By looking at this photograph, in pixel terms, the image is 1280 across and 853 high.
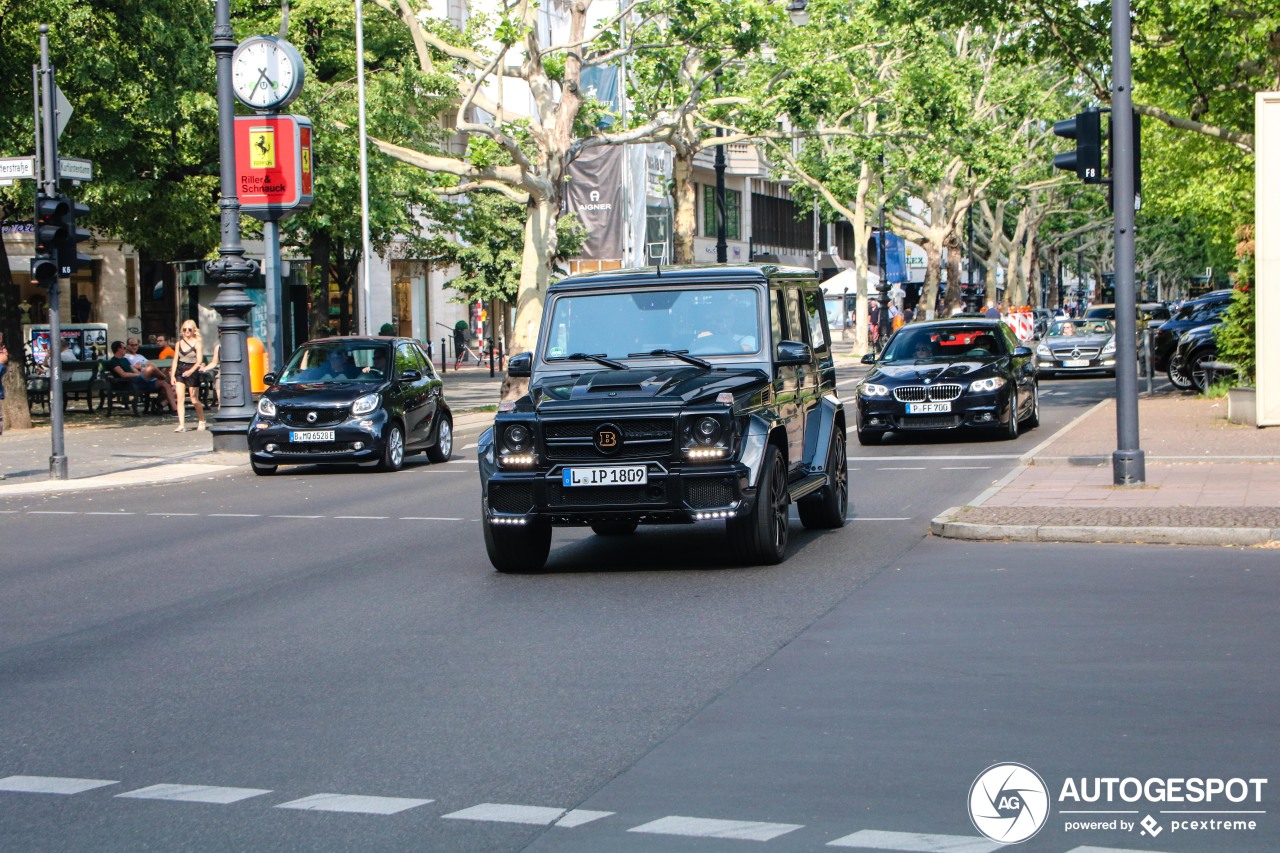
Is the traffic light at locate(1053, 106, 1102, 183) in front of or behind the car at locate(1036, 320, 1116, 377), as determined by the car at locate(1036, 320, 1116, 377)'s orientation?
in front

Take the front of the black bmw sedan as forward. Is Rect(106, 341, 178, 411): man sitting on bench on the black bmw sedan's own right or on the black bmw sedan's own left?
on the black bmw sedan's own right

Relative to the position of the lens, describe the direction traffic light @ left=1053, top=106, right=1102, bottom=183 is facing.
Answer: facing to the left of the viewer

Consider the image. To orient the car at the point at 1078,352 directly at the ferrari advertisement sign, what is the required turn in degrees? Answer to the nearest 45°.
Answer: approximately 45° to its right

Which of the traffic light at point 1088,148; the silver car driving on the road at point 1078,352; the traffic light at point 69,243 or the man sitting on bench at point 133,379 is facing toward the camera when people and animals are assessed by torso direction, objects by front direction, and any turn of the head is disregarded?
the silver car driving on the road

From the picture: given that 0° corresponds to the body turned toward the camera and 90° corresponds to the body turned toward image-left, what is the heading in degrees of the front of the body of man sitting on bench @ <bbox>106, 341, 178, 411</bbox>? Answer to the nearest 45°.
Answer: approximately 270°

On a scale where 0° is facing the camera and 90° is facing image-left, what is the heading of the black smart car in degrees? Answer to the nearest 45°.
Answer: approximately 45°

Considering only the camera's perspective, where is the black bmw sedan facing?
facing the viewer and to the left of the viewer

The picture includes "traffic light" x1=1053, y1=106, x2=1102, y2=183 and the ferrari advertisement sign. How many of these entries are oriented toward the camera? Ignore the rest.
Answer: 1

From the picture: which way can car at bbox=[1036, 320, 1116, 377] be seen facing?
toward the camera

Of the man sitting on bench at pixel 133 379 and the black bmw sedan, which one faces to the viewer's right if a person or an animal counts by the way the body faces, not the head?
the man sitting on bench
